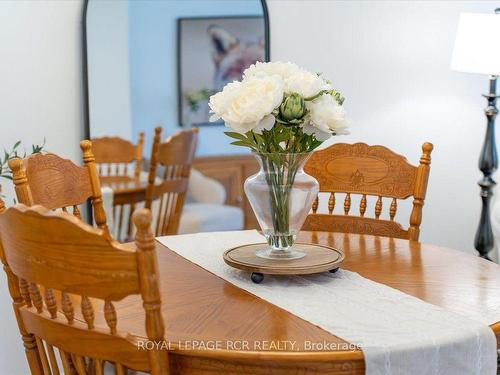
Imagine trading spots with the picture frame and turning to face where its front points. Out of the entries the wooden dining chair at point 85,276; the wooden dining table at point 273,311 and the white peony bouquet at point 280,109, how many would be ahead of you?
3

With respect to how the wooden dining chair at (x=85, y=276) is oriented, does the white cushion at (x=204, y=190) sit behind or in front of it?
in front

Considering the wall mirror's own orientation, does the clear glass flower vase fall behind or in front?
in front

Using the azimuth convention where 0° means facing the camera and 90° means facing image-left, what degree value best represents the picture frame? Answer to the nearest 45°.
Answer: approximately 0°

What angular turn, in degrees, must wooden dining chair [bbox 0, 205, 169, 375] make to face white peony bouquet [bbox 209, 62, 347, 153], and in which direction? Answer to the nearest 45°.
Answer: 0° — it already faces it

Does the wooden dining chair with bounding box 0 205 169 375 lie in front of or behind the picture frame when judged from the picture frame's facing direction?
in front

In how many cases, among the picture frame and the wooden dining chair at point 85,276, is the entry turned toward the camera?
1

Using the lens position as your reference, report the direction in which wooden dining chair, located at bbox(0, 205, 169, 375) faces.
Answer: facing away from the viewer and to the right of the viewer

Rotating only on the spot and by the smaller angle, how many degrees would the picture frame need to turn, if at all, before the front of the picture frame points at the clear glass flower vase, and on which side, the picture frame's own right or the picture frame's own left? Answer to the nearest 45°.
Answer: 0° — it already faces it
